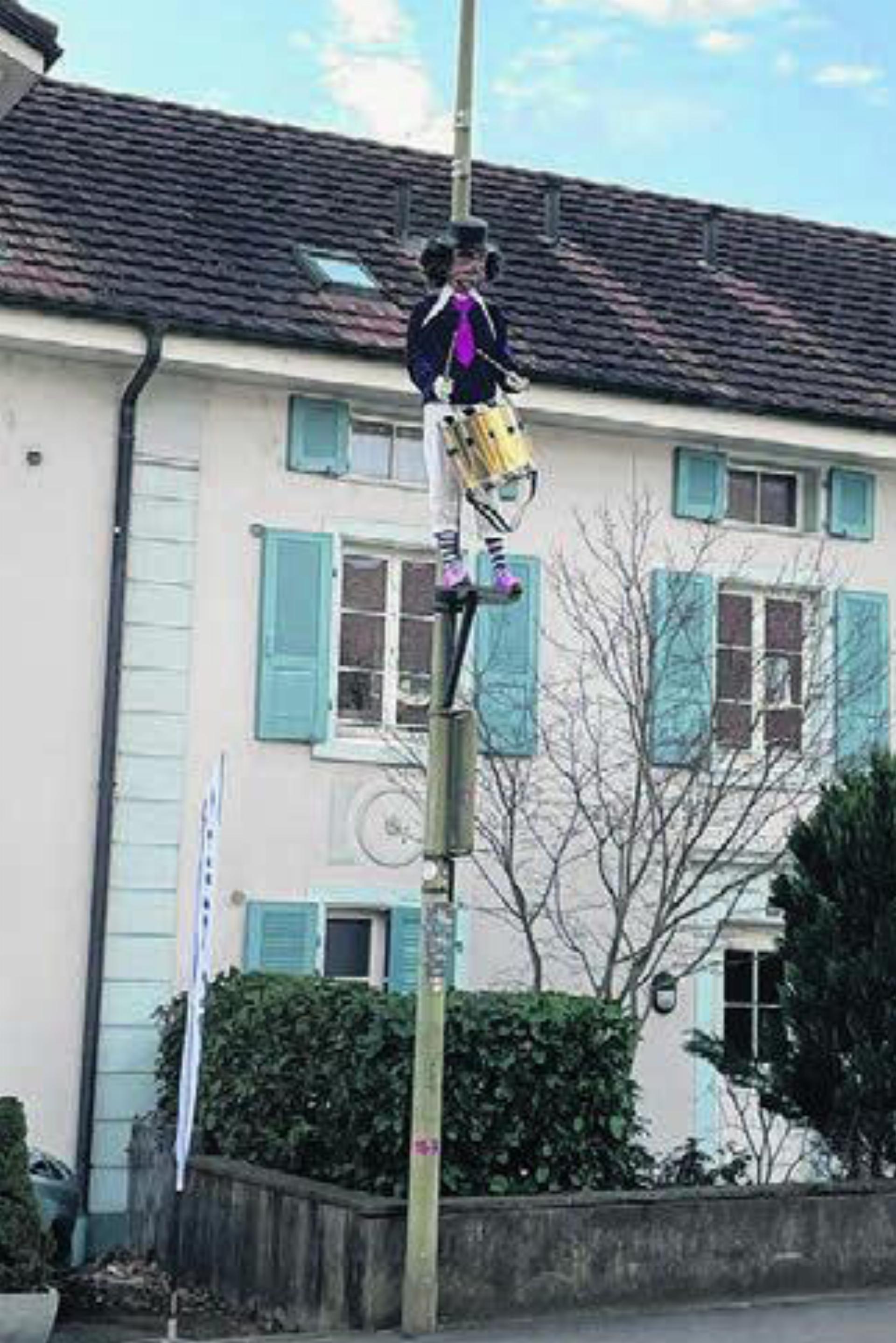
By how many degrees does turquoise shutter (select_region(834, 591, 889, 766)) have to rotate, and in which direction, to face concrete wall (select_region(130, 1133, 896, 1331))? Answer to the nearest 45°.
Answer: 0° — it already faces it

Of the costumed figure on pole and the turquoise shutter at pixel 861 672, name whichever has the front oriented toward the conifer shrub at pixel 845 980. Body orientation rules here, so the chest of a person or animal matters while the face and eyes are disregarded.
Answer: the turquoise shutter

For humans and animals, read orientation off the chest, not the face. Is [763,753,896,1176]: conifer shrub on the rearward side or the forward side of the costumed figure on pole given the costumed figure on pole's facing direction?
on the rearward side

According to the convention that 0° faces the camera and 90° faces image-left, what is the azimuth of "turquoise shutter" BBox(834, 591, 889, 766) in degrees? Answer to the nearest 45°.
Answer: approximately 0°

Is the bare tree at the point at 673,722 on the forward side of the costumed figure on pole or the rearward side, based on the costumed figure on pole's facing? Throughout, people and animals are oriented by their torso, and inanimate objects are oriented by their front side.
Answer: on the rearward side

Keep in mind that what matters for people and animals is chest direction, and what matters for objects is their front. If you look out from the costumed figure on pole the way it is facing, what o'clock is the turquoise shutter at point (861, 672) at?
The turquoise shutter is roughly at 7 o'clock from the costumed figure on pole.

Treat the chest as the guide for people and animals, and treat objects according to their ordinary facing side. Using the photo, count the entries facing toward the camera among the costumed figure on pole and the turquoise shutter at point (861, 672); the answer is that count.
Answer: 2

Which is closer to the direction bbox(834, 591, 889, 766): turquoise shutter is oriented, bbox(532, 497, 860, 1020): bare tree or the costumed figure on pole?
the costumed figure on pole
